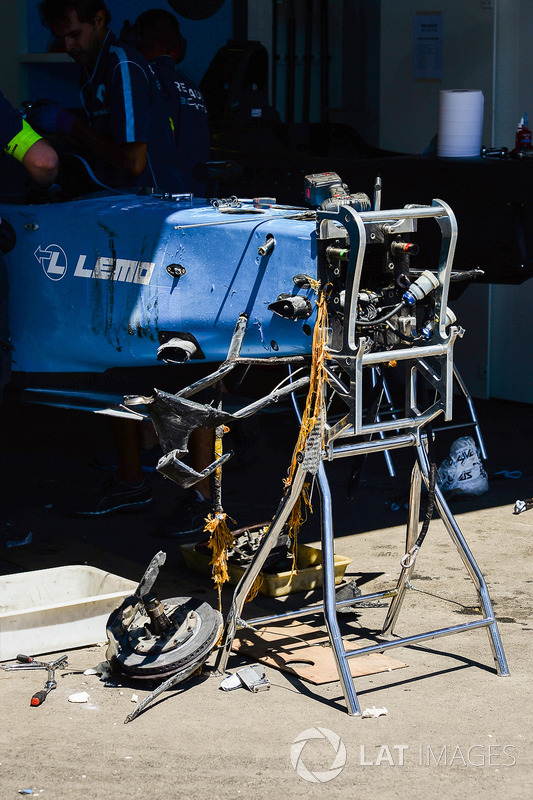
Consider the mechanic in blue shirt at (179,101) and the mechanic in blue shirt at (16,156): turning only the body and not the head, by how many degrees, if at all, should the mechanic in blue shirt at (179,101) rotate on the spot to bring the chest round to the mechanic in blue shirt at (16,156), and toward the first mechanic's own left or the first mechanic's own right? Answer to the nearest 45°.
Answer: approximately 90° to the first mechanic's own left

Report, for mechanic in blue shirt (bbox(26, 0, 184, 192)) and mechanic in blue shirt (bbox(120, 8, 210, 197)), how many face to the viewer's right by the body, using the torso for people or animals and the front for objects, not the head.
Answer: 0

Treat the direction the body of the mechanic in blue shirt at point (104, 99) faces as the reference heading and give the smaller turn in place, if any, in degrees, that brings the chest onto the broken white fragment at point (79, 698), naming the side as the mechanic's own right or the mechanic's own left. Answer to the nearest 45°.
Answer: approximately 45° to the mechanic's own left

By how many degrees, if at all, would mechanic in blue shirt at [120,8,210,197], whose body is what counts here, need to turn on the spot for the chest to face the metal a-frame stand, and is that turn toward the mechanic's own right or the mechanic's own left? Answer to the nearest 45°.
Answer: approximately 135° to the mechanic's own left

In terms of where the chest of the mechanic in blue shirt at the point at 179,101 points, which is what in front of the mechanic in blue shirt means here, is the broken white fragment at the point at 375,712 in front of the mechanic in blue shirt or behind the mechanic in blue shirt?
behind

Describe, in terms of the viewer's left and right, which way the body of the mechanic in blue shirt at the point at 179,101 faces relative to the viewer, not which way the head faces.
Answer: facing away from the viewer and to the left of the viewer

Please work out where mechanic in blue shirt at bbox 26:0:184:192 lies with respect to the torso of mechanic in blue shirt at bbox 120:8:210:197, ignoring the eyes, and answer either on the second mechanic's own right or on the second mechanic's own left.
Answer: on the second mechanic's own left

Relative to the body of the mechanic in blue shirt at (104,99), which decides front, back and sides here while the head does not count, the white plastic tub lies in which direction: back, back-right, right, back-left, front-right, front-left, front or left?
front-left

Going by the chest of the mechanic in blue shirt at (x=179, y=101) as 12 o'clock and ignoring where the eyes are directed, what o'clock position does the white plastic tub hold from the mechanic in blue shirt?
The white plastic tub is roughly at 8 o'clock from the mechanic in blue shirt.

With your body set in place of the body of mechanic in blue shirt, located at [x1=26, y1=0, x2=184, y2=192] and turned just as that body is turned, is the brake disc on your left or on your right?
on your left

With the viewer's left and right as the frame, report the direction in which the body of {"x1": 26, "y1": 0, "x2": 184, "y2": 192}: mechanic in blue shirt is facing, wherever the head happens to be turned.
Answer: facing the viewer and to the left of the viewer

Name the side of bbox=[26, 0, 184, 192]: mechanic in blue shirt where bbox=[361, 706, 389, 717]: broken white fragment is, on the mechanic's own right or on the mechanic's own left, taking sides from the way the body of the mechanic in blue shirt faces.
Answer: on the mechanic's own left

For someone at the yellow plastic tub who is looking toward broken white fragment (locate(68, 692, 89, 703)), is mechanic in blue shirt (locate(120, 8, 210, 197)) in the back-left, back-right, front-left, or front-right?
back-right
